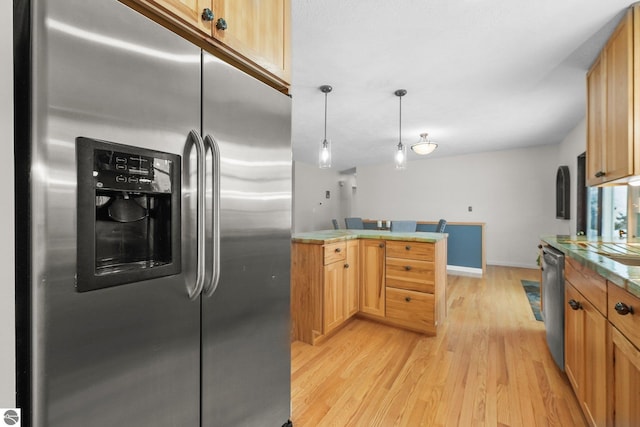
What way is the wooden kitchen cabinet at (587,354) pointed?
to the viewer's left

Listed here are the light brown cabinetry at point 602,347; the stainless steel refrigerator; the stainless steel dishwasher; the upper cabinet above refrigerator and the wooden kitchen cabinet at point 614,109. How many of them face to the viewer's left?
3

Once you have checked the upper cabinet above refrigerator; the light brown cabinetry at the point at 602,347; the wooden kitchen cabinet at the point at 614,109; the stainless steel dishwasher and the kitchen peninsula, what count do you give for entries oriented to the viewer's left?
3

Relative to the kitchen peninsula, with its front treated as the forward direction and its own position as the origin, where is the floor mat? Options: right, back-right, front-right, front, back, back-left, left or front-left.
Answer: back-left

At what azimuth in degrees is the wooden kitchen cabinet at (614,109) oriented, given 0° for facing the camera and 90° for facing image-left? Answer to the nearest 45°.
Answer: approximately 90°

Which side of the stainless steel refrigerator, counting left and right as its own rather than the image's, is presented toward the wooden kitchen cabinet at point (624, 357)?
front

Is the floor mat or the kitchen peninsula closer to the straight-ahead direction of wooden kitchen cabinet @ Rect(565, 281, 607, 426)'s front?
the kitchen peninsula

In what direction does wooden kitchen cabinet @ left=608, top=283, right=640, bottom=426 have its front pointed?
to the viewer's left

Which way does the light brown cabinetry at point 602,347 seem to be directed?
to the viewer's left

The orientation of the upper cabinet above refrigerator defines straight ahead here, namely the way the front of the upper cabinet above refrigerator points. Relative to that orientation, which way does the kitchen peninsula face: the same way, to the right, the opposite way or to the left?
to the right

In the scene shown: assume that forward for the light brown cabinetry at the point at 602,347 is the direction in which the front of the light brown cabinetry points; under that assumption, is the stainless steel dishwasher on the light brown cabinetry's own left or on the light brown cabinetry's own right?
on the light brown cabinetry's own right

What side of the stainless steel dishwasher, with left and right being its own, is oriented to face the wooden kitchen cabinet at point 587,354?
left
